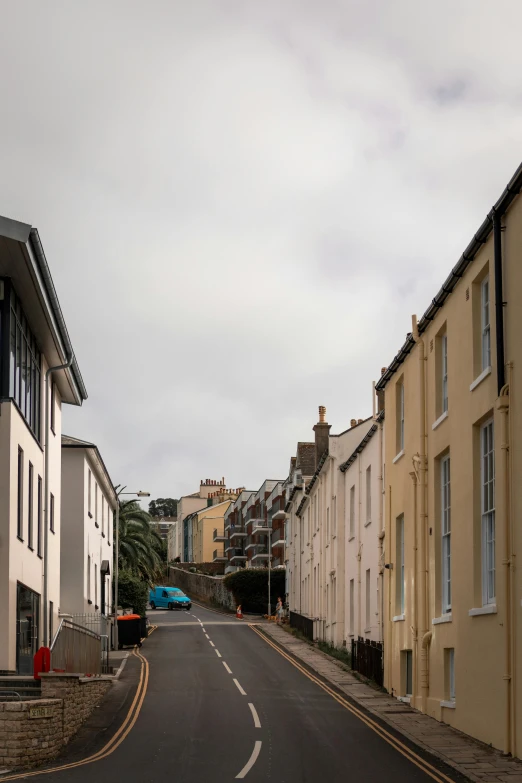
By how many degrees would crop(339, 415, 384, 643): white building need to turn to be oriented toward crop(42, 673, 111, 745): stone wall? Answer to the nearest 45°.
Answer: approximately 90° to its left

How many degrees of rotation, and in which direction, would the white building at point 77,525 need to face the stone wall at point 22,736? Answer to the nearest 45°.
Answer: approximately 90° to its right

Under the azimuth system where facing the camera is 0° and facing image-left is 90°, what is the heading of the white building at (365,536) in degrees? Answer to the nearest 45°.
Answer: approximately 90°

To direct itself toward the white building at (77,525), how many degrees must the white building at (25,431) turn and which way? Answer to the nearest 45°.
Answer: approximately 90° to its left

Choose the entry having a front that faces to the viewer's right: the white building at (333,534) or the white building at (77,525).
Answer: the white building at (77,525)

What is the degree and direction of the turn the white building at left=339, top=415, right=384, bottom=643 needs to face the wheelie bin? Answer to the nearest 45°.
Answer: approximately 45° to its right

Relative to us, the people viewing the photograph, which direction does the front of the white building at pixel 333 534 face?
facing to the left of the viewer

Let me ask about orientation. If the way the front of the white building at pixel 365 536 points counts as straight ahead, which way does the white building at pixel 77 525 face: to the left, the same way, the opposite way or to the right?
the opposite way

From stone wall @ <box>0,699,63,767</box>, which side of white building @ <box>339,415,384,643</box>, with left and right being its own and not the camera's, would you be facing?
left

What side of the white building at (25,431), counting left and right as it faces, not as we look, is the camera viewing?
right

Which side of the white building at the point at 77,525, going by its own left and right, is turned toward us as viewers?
right
